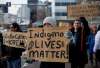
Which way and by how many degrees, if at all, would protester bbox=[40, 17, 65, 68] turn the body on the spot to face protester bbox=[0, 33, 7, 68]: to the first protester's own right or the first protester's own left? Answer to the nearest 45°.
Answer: approximately 90° to the first protester's own right

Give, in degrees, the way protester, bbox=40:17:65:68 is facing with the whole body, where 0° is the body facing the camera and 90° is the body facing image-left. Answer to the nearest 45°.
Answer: approximately 45°

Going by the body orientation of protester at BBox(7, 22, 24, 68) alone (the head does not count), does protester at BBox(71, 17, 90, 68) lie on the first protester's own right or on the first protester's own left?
on the first protester's own left

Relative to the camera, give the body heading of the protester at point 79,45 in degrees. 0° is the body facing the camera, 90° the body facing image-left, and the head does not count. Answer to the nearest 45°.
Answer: approximately 45°

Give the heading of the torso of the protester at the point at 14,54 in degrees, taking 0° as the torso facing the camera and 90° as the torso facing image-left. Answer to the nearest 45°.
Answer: approximately 45°

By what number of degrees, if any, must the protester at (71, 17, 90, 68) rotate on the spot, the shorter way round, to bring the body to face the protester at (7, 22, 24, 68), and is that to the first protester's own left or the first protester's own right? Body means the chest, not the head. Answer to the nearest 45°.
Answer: approximately 45° to the first protester's own right

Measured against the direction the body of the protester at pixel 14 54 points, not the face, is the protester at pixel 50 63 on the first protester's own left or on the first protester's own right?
on the first protester's own left
